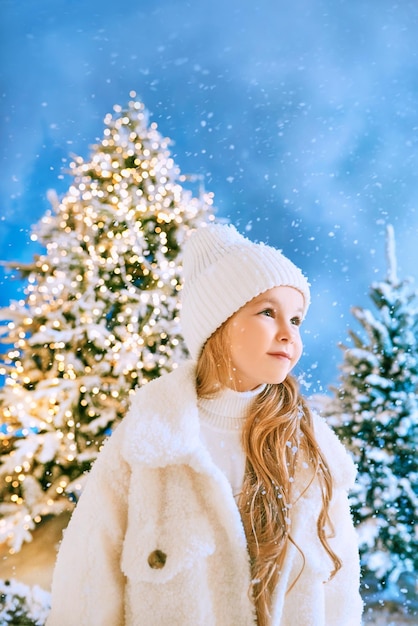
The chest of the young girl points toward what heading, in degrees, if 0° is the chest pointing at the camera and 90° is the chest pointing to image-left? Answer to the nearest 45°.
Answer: approximately 315°

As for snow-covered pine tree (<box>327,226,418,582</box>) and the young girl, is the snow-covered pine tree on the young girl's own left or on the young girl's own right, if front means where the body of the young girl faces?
on the young girl's own left

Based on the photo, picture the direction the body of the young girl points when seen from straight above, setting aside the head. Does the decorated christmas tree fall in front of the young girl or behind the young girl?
behind

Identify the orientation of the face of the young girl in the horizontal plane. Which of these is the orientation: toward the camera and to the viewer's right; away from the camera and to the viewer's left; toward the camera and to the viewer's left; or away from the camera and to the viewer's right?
toward the camera and to the viewer's right

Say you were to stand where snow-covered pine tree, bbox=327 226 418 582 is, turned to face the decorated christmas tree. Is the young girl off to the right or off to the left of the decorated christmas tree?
left
